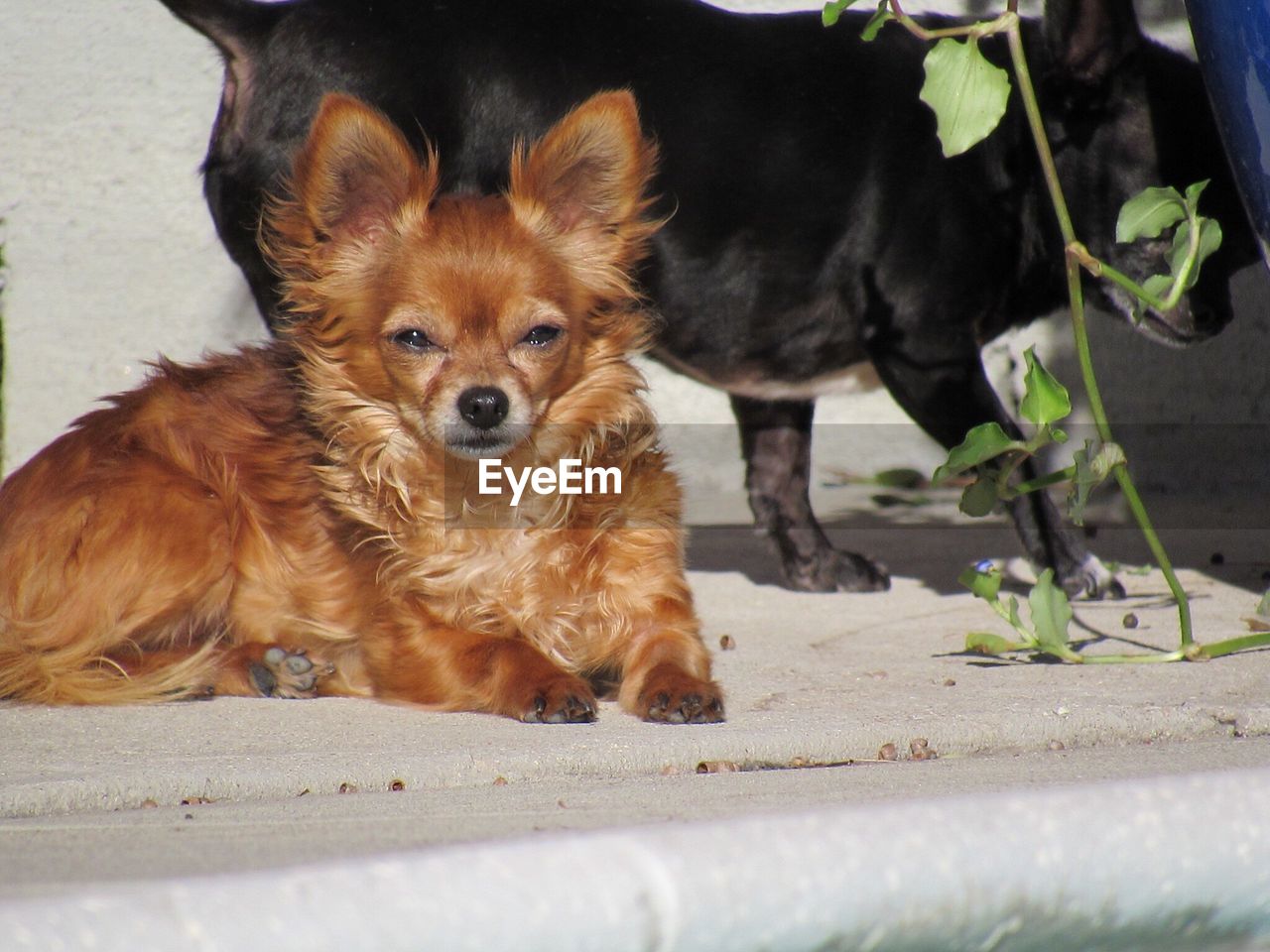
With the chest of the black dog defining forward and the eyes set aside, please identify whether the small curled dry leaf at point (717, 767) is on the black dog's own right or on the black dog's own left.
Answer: on the black dog's own right

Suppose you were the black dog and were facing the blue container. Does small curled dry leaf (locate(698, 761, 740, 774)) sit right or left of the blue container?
right

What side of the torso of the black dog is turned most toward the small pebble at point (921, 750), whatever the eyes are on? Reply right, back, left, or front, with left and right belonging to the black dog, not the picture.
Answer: right

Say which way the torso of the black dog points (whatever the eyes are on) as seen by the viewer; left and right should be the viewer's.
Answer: facing to the right of the viewer

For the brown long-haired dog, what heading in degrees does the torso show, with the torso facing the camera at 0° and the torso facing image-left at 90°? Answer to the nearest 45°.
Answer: approximately 315°

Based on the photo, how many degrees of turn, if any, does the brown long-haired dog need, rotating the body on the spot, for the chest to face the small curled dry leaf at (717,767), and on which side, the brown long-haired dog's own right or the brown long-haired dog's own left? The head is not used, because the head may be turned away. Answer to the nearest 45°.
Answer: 0° — it already faces it
